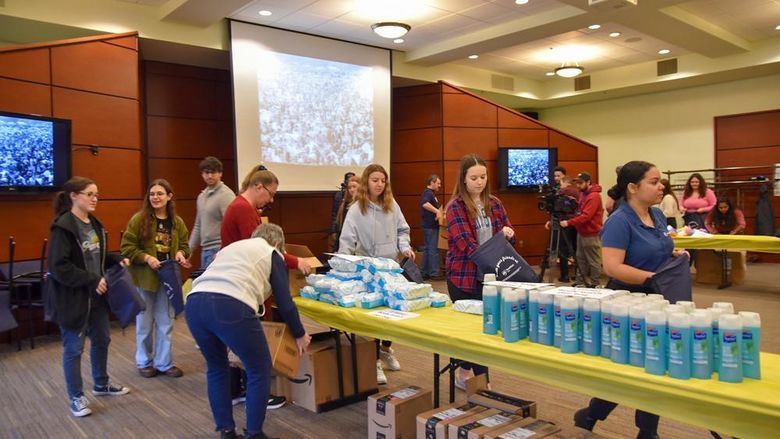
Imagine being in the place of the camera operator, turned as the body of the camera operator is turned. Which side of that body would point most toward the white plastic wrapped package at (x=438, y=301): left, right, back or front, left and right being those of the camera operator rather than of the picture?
left

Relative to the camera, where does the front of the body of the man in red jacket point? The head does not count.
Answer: to the viewer's left

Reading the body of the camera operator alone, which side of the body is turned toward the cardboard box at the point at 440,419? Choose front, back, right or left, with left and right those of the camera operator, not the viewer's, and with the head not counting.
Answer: left

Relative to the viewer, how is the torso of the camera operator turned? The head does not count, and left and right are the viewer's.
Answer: facing to the left of the viewer

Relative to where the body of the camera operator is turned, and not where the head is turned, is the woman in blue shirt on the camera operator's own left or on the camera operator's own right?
on the camera operator's own left

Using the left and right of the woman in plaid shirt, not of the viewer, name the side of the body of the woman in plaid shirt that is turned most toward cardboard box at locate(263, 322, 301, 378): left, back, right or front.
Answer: right

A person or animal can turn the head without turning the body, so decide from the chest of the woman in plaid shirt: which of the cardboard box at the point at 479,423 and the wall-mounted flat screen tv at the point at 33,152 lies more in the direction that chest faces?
the cardboard box

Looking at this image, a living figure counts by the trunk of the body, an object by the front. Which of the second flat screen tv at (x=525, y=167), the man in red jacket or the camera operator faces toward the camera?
the second flat screen tv

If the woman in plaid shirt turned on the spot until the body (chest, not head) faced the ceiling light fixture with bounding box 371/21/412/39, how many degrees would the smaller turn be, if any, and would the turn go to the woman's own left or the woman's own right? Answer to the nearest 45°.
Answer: approximately 135° to the woman's own left

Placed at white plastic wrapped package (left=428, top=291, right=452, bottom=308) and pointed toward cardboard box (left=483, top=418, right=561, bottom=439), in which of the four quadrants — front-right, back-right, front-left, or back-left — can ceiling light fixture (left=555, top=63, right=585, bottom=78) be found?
back-left

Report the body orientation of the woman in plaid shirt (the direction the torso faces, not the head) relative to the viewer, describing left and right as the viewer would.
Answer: facing the viewer and to the right of the viewer

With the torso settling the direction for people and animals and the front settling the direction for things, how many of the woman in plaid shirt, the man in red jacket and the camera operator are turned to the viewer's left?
2

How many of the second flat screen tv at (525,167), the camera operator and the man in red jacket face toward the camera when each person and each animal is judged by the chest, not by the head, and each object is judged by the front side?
1
